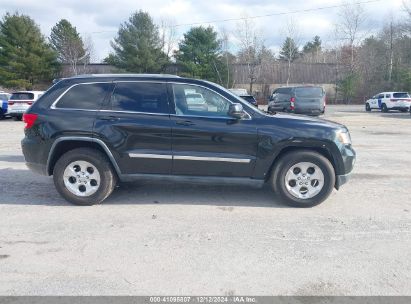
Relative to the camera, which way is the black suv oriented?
to the viewer's right

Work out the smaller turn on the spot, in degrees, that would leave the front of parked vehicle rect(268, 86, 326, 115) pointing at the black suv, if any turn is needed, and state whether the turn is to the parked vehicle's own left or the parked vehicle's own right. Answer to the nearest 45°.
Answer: approximately 135° to the parked vehicle's own left

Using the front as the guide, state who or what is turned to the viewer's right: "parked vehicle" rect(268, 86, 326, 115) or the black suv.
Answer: the black suv

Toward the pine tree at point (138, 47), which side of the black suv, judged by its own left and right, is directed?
left

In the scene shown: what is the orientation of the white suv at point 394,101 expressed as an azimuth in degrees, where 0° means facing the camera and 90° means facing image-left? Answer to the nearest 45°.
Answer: approximately 135°

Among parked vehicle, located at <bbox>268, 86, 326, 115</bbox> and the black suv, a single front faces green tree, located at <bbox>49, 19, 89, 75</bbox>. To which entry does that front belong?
the parked vehicle

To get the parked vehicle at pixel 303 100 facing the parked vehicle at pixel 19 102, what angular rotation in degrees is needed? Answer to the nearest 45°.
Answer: approximately 45° to its left

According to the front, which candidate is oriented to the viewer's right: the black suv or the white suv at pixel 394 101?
the black suv

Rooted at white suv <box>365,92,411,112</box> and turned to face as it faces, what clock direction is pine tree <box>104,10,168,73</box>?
The pine tree is roughly at 11 o'clock from the white suv.

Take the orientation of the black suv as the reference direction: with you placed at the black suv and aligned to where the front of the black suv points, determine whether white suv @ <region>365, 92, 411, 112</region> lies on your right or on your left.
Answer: on your left
